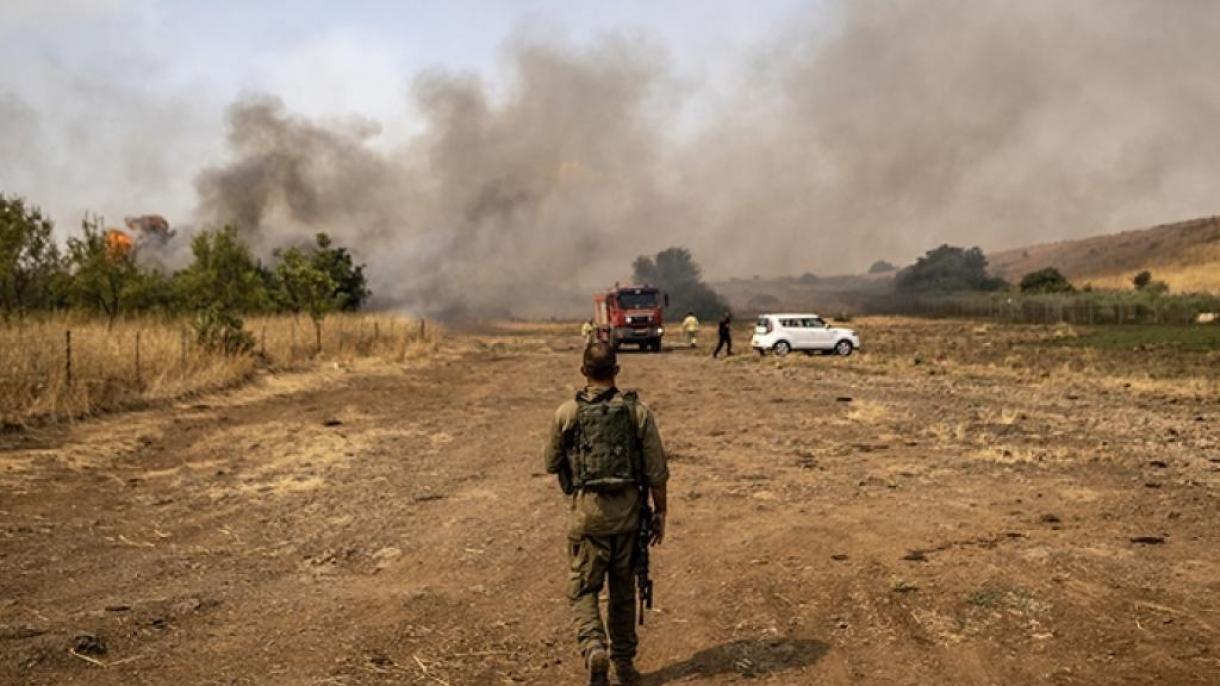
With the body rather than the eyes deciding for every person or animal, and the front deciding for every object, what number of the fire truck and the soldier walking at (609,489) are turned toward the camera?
1

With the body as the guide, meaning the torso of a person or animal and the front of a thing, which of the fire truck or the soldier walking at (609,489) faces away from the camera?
the soldier walking

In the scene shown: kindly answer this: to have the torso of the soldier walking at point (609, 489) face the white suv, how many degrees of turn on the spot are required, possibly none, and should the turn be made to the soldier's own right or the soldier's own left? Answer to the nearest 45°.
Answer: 0° — they already face it

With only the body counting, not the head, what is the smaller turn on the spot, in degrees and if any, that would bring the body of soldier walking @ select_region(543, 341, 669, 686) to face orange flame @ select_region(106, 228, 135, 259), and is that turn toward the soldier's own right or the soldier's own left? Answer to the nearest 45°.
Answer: approximately 45° to the soldier's own left

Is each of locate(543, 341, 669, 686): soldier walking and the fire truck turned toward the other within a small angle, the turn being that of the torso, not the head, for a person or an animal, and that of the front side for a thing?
yes

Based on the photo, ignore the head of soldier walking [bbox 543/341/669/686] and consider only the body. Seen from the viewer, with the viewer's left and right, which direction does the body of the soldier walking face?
facing away from the viewer

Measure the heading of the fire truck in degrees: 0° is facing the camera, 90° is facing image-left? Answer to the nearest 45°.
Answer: approximately 0°

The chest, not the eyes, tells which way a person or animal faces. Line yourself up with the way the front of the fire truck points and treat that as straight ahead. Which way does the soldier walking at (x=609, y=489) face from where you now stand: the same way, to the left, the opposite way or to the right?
the opposite way

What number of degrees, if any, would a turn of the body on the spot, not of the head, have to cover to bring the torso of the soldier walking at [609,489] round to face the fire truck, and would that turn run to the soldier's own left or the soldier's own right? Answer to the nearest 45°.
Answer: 0° — they already face it

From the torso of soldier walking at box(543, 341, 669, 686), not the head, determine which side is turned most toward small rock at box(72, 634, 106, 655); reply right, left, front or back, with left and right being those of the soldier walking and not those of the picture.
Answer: left

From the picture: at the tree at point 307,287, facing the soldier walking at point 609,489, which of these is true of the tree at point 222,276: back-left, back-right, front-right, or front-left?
back-right
